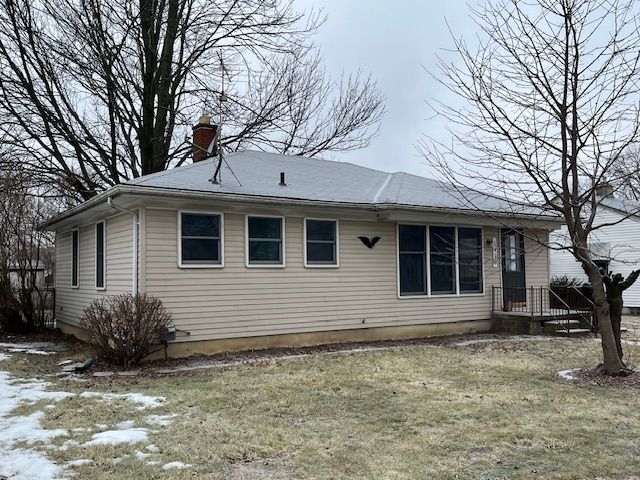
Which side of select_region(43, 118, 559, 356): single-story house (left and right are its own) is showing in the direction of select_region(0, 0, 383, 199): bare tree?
back

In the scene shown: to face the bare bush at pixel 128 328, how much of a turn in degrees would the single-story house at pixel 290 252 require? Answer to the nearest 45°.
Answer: approximately 90° to its right

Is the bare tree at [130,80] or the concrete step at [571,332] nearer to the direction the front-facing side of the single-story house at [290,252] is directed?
the concrete step

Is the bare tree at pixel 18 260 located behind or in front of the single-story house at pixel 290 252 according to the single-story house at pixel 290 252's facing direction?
behind

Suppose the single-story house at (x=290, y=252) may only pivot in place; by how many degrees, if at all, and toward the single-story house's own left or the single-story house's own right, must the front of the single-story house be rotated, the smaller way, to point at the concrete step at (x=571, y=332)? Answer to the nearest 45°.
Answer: approximately 45° to the single-story house's own left

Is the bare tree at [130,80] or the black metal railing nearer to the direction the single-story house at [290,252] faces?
the black metal railing

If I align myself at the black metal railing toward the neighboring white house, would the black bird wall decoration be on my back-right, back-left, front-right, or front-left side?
back-left

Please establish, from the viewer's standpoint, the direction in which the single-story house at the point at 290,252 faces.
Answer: facing the viewer and to the right of the viewer

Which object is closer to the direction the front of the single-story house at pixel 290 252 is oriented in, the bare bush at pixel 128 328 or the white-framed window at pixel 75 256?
the bare bush

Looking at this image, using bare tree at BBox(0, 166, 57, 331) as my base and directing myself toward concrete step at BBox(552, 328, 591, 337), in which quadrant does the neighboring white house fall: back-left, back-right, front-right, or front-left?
front-left

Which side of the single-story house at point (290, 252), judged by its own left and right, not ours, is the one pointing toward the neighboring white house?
left
